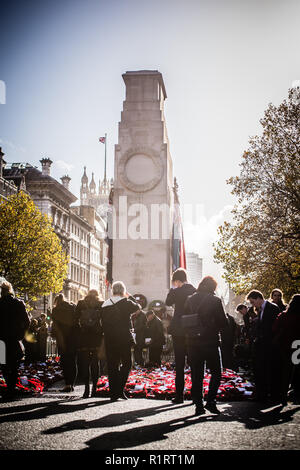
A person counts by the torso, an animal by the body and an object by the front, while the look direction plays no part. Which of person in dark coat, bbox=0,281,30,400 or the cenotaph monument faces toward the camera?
the cenotaph monument

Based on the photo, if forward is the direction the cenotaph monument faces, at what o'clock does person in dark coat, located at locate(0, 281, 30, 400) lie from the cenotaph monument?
The person in dark coat is roughly at 12 o'clock from the cenotaph monument.

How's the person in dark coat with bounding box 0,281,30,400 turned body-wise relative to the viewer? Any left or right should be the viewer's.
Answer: facing away from the viewer and to the right of the viewer

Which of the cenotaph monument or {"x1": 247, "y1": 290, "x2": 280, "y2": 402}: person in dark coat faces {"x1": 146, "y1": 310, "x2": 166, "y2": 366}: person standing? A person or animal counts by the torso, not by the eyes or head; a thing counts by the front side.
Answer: the cenotaph monument

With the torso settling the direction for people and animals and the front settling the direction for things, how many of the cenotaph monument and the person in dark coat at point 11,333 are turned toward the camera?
1

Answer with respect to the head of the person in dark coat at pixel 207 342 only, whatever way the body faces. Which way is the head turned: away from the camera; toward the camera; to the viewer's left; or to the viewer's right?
away from the camera

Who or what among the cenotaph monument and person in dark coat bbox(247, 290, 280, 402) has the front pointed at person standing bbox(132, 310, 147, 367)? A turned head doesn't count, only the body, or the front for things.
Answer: the cenotaph monument

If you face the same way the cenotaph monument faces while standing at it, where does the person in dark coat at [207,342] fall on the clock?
The person in dark coat is roughly at 12 o'clock from the cenotaph monument.

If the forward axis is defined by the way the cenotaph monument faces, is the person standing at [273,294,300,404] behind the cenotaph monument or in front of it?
in front

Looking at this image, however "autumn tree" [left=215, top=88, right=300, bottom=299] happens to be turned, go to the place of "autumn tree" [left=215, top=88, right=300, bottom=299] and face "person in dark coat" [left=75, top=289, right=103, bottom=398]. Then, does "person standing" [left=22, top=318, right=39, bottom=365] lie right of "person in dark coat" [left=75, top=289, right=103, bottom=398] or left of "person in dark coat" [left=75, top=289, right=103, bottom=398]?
right

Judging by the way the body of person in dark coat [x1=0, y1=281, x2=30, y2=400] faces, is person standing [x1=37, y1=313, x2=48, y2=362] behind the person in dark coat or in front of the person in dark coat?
in front

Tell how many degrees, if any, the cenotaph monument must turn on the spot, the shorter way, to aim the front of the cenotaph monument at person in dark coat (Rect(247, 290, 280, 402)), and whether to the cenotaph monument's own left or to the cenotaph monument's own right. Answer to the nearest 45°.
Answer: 0° — it already faces them

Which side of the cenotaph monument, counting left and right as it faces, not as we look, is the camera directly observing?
front

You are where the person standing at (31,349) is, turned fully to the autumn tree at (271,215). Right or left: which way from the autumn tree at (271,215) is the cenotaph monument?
left

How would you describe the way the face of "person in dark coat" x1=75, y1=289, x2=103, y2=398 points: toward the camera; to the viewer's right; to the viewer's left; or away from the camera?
away from the camera
